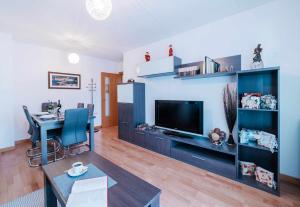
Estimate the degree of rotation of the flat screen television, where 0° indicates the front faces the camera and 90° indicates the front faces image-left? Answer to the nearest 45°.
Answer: approximately 45°

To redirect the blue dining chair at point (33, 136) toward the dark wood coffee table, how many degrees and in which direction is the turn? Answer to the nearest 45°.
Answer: approximately 90° to its right

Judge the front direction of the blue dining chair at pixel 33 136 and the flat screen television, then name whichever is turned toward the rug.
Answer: the flat screen television

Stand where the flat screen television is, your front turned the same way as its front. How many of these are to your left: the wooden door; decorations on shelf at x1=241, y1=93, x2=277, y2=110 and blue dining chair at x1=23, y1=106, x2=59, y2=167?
1

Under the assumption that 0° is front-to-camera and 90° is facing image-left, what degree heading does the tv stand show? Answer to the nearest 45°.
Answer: approximately 45°

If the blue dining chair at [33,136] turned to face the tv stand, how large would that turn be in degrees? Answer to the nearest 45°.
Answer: approximately 45° to its right

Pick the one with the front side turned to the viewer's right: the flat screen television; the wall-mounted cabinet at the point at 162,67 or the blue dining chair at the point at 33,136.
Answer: the blue dining chair

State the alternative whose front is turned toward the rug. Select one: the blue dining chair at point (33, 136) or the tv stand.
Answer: the tv stand

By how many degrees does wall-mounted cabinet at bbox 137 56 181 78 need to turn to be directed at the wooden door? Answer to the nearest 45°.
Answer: approximately 90° to its right

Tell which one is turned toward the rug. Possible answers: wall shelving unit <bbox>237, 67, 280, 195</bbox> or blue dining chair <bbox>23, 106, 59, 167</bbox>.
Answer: the wall shelving unit

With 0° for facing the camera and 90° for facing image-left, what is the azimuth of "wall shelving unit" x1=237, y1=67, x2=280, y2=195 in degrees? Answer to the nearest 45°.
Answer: approximately 45°
